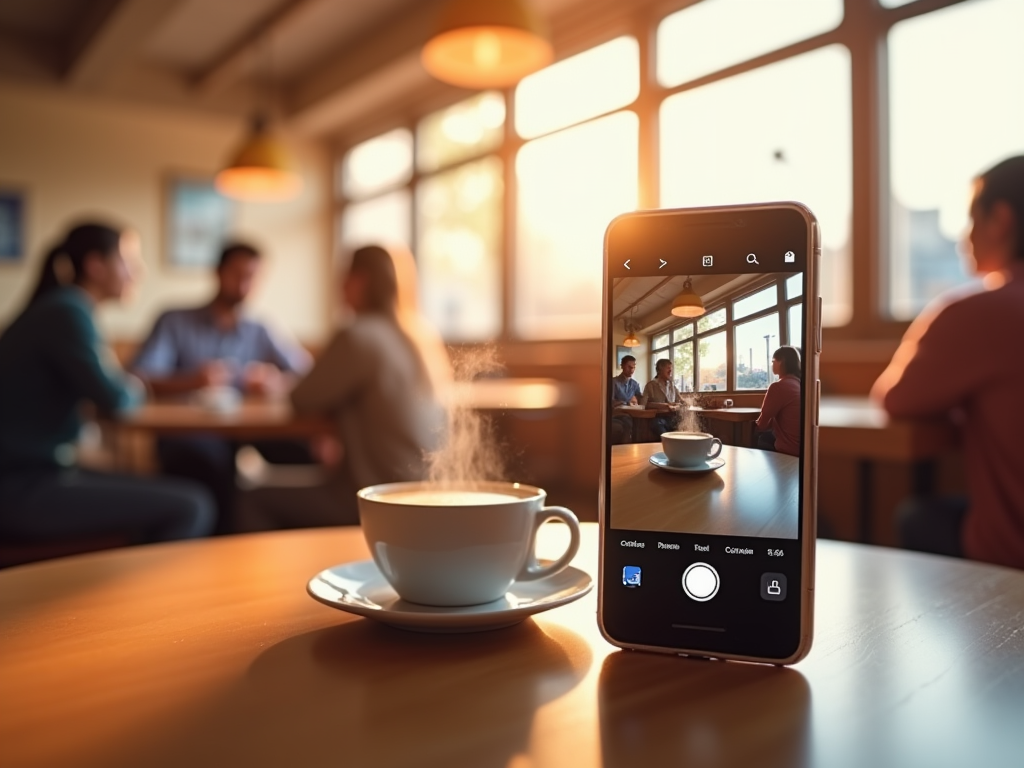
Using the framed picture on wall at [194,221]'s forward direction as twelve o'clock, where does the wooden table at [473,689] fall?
The wooden table is roughly at 12 o'clock from the framed picture on wall.

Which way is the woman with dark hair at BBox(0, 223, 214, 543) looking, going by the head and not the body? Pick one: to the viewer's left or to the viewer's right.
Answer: to the viewer's right

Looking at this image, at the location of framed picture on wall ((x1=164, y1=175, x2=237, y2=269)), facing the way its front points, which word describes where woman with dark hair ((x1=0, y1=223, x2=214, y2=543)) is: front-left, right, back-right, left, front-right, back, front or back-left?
front

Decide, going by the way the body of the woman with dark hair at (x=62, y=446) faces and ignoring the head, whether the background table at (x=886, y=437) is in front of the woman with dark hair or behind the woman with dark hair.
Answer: in front

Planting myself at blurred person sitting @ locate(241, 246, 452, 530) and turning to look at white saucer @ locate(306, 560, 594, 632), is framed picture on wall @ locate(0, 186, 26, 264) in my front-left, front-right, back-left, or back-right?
back-right

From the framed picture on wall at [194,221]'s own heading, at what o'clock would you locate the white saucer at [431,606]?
The white saucer is roughly at 12 o'clock from the framed picture on wall.

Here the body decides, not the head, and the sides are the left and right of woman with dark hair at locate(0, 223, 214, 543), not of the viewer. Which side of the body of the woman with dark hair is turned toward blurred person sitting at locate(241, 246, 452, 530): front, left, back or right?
front

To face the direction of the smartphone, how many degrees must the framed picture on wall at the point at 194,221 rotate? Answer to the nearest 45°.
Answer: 0° — it already faces it

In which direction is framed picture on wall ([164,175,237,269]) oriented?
toward the camera

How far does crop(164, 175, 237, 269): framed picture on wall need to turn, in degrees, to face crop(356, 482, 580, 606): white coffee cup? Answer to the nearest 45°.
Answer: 0° — it already faces it

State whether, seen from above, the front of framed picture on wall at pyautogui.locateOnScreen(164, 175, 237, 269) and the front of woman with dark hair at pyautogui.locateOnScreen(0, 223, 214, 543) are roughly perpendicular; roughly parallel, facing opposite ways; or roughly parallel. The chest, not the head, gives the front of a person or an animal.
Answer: roughly perpendicular

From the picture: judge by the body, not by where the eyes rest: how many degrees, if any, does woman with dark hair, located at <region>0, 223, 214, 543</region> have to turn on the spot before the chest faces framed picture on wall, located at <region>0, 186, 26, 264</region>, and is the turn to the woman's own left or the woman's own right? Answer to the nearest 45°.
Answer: approximately 90° to the woman's own left

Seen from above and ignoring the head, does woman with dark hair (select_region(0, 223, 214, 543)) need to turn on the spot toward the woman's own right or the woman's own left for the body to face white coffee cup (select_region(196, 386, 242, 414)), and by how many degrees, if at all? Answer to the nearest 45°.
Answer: approximately 45° to the woman's own left

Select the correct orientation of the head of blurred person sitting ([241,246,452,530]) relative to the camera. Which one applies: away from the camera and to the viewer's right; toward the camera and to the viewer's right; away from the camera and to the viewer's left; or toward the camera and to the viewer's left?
away from the camera and to the viewer's left

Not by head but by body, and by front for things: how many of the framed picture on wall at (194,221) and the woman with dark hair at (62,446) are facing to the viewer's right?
1

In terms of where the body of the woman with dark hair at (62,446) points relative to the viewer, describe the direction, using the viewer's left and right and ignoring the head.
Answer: facing to the right of the viewer

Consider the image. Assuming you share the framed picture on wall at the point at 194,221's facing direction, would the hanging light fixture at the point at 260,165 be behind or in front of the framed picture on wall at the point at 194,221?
in front

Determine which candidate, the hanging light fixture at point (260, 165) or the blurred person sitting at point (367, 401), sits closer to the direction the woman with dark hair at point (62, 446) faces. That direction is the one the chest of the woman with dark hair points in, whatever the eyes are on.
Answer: the blurred person sitting

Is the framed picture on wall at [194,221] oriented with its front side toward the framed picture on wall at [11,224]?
no
